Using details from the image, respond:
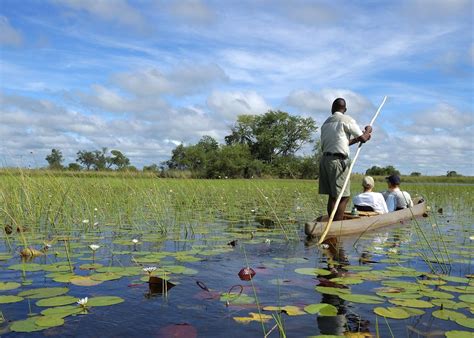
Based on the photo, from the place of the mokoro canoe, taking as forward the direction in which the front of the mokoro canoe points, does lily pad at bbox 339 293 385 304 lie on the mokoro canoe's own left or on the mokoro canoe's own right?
on the mokoro canoe's own right

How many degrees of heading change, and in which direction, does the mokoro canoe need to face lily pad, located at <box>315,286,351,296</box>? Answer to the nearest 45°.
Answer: approximately 135° to its right

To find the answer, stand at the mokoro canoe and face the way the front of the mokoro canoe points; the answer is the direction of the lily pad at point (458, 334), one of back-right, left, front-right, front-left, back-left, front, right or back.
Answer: back-right

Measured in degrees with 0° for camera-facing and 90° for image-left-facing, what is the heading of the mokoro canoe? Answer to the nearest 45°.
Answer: approximately 225°

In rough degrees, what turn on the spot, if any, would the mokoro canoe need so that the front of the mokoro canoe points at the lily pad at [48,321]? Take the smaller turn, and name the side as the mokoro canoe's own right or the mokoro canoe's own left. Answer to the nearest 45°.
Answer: approximately 135° to the mokoro canoe's own right

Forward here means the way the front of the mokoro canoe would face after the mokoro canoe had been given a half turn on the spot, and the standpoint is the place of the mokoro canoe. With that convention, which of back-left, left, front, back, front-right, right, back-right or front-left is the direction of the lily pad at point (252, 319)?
front-left

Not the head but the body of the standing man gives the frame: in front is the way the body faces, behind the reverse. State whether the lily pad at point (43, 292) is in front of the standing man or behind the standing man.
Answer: behind

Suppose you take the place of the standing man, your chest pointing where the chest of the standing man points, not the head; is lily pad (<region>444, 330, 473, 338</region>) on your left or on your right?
on your right

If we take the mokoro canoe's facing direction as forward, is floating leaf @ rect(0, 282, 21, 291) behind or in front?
behind

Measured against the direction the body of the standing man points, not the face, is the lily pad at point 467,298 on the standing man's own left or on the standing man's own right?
on the standing man's own right

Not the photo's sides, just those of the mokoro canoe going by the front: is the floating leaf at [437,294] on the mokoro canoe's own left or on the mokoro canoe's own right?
on the mokoro canoe's own right

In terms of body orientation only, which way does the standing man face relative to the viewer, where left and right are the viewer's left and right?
facing away from the viewer and to the right of the viewer

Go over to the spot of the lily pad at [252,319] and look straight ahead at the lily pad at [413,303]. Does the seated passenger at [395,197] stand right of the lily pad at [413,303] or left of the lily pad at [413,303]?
left
